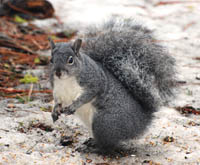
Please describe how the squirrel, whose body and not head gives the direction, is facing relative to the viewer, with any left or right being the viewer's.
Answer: facing the viewer and to the left of the viewer
